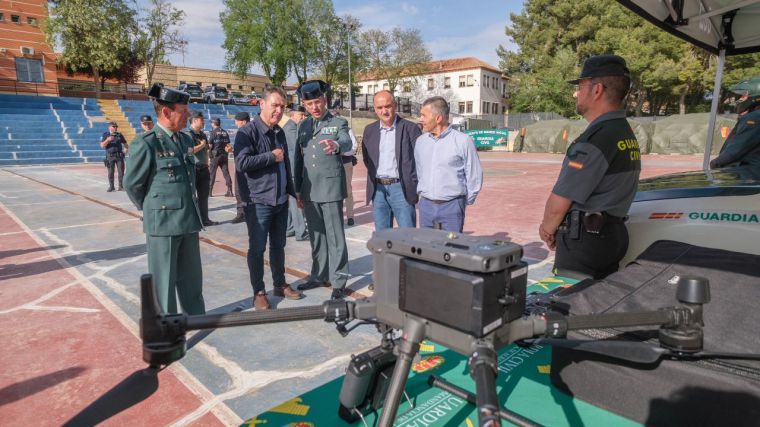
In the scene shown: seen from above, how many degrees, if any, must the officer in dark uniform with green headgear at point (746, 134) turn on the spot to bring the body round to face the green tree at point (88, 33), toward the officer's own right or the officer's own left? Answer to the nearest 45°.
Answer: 0° — they already face it

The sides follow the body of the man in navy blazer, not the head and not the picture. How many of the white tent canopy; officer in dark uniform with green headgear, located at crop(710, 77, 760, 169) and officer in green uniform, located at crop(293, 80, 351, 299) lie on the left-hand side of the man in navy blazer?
2

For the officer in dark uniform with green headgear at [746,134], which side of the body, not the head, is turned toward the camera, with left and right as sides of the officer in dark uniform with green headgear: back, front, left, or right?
left

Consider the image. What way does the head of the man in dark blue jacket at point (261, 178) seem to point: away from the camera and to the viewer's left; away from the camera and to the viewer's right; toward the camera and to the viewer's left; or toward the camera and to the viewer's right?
toward the camera and to the viewer's right

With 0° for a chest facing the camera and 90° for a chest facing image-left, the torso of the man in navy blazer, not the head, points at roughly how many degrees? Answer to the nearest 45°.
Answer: approximately 0°

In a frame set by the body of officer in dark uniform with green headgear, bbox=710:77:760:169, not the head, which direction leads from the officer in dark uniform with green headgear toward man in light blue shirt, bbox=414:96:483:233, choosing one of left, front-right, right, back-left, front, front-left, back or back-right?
front-left

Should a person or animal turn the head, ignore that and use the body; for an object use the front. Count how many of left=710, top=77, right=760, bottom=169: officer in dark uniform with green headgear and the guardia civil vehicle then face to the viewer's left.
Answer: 2

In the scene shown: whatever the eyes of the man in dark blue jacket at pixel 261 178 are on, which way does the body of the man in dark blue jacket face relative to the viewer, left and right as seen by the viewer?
facing the viewer and to the right of the viewer

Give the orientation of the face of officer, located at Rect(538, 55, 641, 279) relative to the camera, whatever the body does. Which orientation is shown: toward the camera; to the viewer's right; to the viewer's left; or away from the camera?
to the viewer's left

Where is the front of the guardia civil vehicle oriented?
to the viewer's left

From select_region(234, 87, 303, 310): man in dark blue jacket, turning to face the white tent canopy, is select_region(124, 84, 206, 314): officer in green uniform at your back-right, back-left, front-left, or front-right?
back-right

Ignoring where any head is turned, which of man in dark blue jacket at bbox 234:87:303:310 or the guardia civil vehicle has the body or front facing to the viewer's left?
the guardia civil vehicle

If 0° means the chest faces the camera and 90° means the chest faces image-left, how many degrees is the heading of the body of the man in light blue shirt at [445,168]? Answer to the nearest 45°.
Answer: approximately 45°
